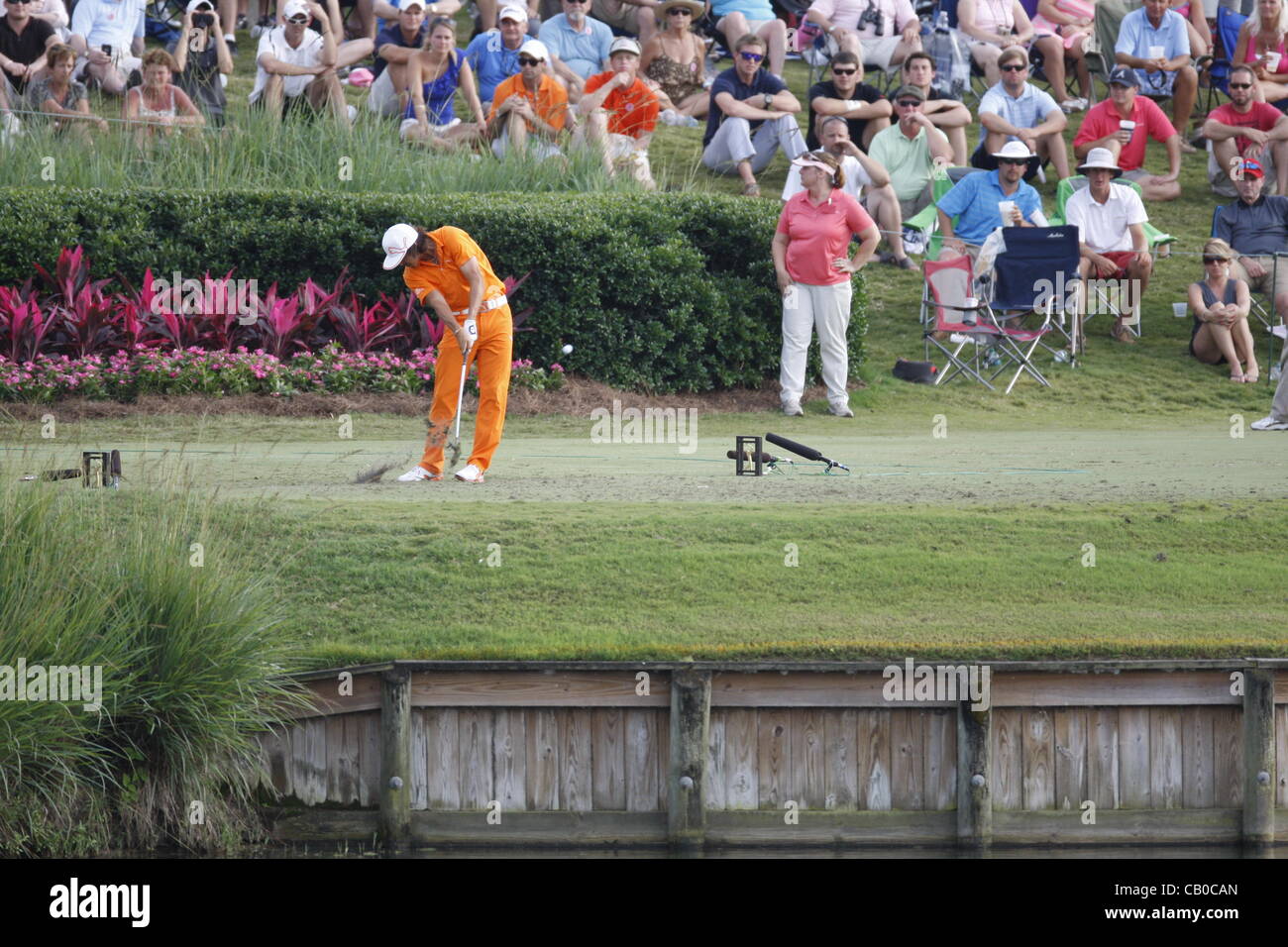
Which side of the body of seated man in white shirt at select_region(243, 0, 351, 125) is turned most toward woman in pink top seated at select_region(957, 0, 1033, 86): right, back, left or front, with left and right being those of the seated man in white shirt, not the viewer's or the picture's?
left

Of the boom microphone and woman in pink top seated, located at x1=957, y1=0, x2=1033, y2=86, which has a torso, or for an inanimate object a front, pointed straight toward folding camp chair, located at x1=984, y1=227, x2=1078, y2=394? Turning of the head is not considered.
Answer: the woman in pink top seated

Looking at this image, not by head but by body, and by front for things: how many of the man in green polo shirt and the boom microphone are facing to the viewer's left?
1

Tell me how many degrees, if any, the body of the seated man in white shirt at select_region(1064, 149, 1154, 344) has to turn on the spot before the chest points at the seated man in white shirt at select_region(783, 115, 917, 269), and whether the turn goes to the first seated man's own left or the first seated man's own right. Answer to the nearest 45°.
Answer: approximately 90° to the first seated man's own right

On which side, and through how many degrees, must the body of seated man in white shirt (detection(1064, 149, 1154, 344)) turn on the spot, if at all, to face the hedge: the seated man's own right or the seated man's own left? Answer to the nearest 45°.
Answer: approximately 45° to the seated man's own right

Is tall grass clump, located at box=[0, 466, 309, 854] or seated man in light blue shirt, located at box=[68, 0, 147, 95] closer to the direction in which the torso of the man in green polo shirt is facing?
the tall grass clump

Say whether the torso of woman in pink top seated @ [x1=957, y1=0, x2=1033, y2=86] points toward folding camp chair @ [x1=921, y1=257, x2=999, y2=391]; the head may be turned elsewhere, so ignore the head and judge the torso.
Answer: yes

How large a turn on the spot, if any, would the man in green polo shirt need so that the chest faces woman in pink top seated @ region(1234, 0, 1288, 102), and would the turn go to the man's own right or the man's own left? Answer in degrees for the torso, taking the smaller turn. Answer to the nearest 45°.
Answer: approximately 135° to the man's own left

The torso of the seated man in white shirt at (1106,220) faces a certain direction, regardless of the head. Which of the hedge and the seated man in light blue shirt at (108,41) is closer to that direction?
the hedge

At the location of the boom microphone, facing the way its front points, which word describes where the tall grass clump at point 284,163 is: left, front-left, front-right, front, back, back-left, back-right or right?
front-right

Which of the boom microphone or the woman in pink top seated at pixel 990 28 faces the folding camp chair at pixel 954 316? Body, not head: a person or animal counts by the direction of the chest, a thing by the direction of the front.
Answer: the woman in pink top seated

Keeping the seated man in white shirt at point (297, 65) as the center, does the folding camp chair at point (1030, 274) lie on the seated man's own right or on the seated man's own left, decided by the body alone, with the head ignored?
on the seated man's own left

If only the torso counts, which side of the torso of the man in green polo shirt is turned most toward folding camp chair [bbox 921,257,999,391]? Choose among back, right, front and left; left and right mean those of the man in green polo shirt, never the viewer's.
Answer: front

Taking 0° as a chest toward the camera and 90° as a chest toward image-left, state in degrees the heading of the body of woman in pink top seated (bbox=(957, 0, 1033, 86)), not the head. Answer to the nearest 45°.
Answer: approximately 0°

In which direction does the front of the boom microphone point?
to the viewer's left
